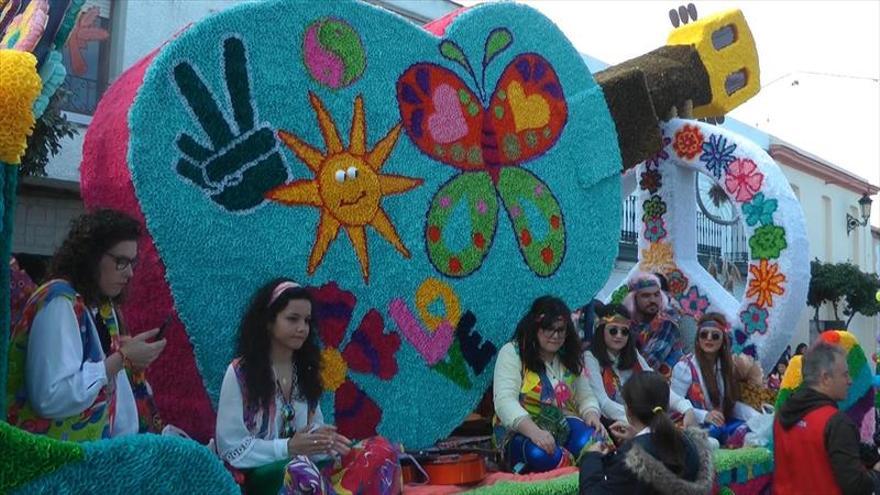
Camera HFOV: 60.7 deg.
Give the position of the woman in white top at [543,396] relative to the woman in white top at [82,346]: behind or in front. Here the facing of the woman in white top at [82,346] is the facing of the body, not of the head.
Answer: in front

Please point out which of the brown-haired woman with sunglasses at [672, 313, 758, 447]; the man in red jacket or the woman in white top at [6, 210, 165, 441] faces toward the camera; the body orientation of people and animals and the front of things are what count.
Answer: the brown-haired woman with sunglasses

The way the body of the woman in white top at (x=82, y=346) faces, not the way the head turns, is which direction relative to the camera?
to the viewer's right

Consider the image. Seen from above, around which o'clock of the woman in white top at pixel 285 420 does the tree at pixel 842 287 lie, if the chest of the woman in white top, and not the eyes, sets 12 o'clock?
The tree is roughly at 9 o'clock from the woman in white top.

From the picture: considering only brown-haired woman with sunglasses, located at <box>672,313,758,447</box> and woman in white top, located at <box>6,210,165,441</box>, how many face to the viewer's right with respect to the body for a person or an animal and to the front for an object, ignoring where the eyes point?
1

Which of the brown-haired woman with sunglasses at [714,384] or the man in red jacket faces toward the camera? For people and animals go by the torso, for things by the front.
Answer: the brown-haired woman with sunglasses

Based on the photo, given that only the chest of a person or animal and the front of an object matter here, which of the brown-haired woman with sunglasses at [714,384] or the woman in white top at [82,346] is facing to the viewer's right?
the woman in white top

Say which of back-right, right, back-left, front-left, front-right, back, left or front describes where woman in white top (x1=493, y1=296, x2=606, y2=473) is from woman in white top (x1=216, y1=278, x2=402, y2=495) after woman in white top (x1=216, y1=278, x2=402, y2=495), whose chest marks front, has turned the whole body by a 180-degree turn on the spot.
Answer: right

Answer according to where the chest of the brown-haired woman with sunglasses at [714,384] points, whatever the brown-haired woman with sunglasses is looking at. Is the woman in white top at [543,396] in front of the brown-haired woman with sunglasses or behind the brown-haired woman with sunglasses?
in front

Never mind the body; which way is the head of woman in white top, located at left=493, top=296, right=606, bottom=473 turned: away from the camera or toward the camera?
toward the camera

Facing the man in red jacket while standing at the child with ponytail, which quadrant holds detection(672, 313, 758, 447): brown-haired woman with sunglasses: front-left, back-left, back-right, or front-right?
front-left

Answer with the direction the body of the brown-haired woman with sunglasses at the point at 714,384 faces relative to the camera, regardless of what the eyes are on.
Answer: toward the camera

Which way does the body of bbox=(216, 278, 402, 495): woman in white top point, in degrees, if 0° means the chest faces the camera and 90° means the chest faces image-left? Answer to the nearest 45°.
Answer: approximately 315°
